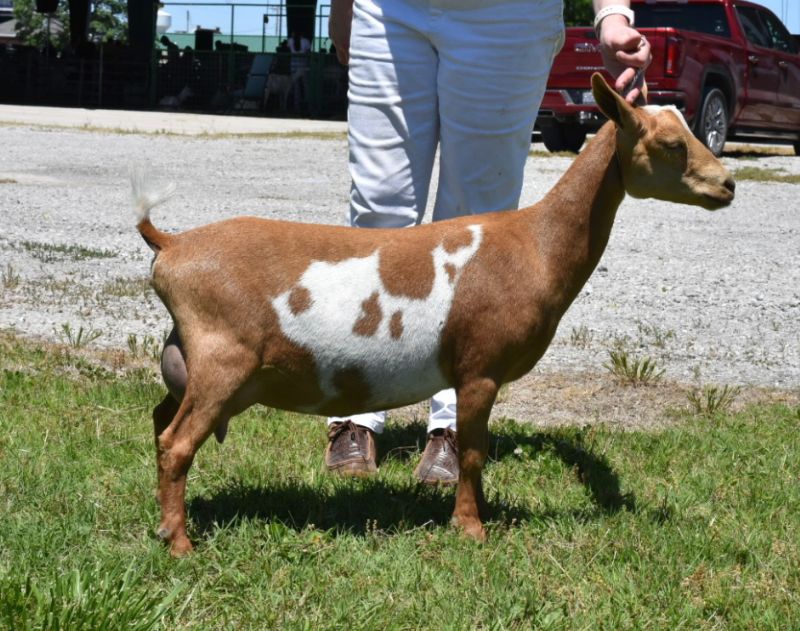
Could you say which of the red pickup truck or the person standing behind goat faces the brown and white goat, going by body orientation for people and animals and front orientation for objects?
the person standing behind goat

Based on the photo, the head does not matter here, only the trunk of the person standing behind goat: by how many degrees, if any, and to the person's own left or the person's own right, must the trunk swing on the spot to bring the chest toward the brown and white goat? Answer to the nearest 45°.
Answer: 0° — they already face it

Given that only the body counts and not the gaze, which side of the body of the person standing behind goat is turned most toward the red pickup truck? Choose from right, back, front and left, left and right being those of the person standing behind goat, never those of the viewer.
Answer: back

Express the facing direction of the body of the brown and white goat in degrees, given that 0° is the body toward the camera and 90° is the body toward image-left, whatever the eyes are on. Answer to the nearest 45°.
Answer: approximately 270°

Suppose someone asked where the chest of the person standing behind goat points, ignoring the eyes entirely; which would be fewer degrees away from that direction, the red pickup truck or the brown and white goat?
the brown and white goat

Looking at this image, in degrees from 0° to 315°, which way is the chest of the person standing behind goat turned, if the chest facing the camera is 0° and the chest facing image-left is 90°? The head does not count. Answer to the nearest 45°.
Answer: approximately 0°

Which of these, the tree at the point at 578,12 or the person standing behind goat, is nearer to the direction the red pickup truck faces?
the tree

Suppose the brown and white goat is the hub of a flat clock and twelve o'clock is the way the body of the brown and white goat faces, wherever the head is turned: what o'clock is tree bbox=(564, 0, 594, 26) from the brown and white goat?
The tree is roughly at 9 o'clock from the brown and white goat.

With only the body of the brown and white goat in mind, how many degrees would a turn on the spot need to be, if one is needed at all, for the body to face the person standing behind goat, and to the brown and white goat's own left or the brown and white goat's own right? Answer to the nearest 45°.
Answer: approximately 90° to the brown and white goat's own left

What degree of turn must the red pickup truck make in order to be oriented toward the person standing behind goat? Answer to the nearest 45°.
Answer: approximately 135° to its right

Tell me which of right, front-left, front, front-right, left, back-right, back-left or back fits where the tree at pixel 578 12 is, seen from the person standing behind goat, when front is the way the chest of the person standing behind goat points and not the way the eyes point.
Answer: back

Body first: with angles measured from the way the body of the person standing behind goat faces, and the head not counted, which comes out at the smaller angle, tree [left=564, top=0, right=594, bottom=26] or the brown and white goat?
the brown and white goat

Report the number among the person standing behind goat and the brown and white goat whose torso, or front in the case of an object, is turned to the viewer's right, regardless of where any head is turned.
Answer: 1

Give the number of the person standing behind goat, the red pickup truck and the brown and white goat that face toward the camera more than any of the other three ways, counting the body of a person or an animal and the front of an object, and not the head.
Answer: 1

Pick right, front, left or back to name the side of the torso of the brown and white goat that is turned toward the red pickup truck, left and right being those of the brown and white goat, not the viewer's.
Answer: left

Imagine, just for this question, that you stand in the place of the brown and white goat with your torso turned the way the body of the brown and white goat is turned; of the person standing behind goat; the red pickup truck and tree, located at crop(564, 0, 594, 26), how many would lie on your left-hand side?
3

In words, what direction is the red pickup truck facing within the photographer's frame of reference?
facing away from the viewer and to the right of the viewer
